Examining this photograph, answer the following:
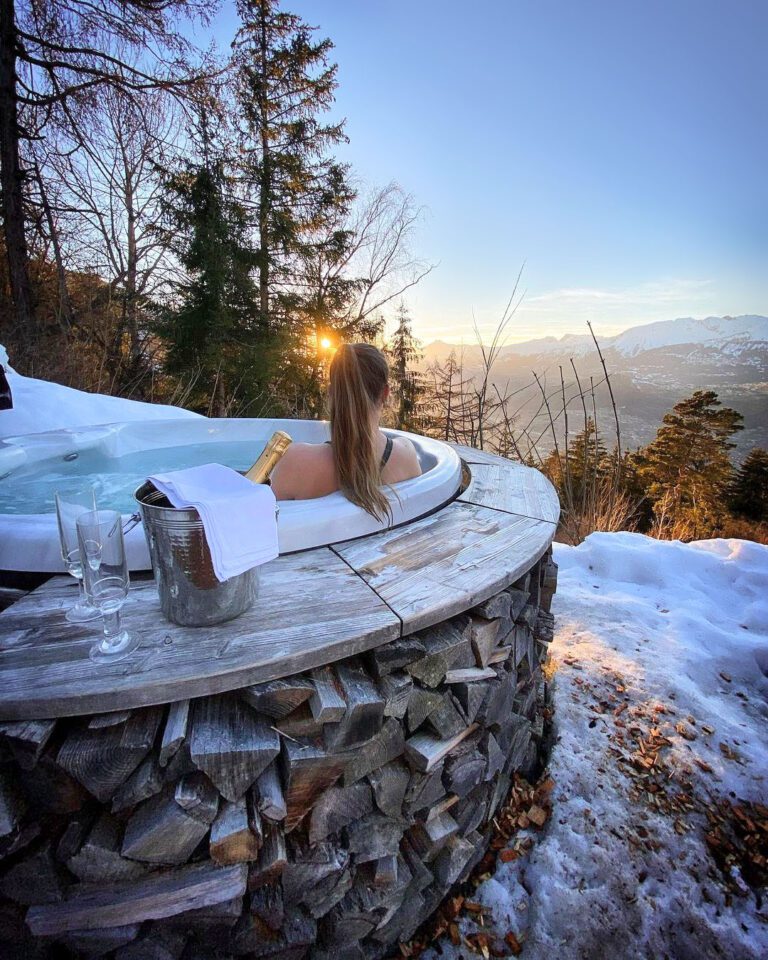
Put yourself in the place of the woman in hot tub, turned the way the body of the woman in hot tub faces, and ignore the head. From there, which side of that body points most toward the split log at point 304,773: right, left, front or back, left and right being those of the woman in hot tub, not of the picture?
back

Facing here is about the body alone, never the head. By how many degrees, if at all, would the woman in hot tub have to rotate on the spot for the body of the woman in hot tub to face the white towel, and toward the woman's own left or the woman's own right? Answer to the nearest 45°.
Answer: approximately 180°

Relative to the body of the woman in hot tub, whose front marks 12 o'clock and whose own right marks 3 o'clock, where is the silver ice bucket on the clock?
The silver ice bucket is roughly at 7 o'clock from the woman in hot tub.

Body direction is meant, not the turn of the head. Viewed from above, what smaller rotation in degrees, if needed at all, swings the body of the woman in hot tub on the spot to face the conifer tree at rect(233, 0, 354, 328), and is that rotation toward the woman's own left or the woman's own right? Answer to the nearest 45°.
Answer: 0° — they already face it

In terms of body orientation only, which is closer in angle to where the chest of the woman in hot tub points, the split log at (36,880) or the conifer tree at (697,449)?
the conifer tree

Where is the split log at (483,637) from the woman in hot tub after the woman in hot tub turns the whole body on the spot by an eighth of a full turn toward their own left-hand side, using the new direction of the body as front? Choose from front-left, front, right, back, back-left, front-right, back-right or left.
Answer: back

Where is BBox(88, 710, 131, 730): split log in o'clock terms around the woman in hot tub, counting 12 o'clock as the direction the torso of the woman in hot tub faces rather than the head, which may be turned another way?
The split log is roughly at 7 o'clock from the woman in hot tub.

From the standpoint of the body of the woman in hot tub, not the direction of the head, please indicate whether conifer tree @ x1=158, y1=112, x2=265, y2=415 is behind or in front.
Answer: in front

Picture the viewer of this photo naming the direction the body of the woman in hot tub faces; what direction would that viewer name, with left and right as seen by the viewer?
facing away from the viewer

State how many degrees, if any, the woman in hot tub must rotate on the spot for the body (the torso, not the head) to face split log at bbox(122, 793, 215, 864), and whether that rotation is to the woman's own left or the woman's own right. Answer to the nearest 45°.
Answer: approximately 180°

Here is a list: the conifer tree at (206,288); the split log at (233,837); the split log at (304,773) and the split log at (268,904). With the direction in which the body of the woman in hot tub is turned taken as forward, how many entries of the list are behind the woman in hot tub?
3

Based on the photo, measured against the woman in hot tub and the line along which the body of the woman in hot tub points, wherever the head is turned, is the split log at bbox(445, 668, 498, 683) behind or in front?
behind

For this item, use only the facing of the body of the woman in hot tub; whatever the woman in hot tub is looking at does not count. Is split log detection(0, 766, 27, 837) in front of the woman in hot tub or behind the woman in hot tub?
behind
